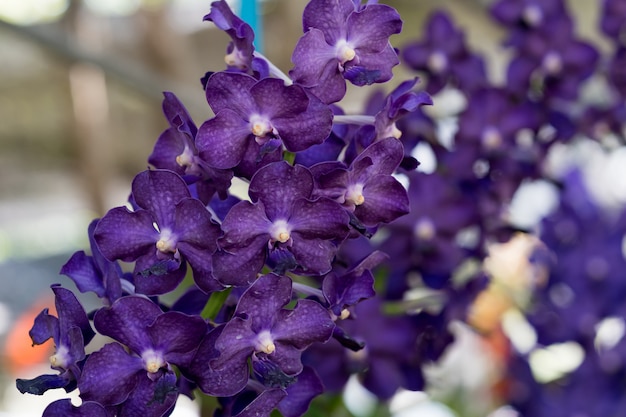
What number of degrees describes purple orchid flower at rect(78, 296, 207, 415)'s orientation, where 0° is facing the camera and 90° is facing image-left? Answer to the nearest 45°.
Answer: approximately 0°

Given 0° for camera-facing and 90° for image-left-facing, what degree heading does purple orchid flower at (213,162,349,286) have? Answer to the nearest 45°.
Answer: approximately 0°
